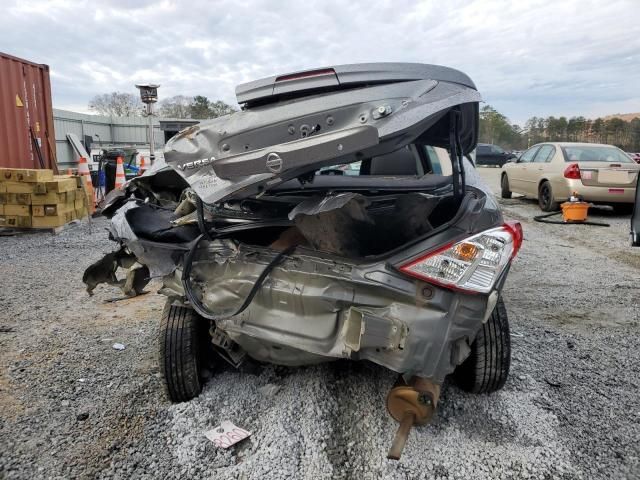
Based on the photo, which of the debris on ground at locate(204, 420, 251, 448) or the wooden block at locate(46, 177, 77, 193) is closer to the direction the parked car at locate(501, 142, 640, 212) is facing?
the wooden block

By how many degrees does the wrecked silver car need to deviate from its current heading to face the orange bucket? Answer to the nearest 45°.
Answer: approximately 45° to its right

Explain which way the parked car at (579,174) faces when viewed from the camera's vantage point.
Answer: facing away from the viewer and to the left of the viewer

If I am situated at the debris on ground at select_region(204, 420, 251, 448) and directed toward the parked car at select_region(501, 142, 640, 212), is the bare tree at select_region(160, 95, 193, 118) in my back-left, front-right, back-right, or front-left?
front-left

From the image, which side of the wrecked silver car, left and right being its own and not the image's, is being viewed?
back

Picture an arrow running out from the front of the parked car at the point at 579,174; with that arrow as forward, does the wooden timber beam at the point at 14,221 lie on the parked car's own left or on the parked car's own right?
on the parked car's own left

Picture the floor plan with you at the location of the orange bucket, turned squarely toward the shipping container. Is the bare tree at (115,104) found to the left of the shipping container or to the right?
right

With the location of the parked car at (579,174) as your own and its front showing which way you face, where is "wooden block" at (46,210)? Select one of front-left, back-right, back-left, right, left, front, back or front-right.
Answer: left

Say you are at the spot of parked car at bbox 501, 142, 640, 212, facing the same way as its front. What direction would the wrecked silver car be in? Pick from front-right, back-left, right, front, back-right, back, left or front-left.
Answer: back-left

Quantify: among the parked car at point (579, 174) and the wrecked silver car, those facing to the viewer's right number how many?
0

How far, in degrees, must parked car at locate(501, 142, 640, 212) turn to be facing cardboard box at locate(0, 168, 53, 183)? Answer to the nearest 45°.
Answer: approximately 90° to its left

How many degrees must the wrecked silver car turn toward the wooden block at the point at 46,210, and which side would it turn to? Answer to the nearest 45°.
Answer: approximately 45° to its left

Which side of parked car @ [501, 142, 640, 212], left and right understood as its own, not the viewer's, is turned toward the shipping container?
left
